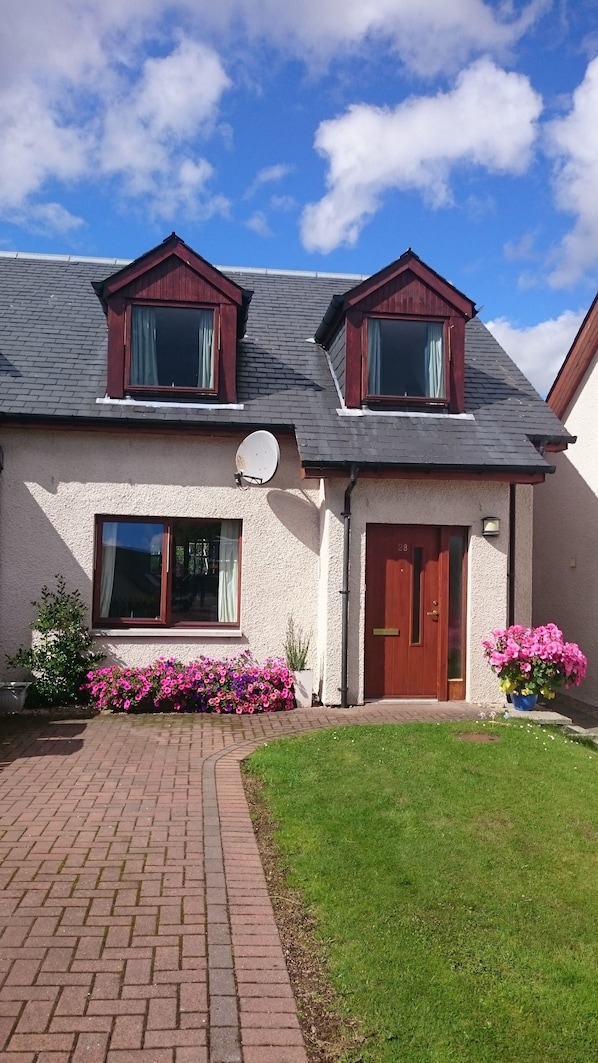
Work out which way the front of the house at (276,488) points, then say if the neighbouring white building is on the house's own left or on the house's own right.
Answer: on the house's own left

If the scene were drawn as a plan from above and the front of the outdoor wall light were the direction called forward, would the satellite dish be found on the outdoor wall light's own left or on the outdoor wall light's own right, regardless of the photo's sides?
on the outdoor wall light's own right

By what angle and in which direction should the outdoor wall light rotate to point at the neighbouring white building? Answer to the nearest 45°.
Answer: approximately 135° to its left

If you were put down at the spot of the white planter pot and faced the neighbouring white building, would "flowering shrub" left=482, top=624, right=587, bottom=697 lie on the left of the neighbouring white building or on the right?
right

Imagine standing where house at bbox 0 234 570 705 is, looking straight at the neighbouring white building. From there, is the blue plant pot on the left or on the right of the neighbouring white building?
right

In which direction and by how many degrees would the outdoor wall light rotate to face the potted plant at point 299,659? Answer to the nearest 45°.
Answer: approximately 90° to its right

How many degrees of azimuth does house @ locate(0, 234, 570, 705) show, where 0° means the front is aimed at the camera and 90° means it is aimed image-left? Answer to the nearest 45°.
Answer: approximately 0°

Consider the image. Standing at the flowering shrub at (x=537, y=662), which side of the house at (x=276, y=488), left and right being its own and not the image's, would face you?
left

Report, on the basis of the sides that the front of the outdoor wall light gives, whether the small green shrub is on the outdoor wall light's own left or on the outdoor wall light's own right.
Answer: on the outdoor wall light's own right
